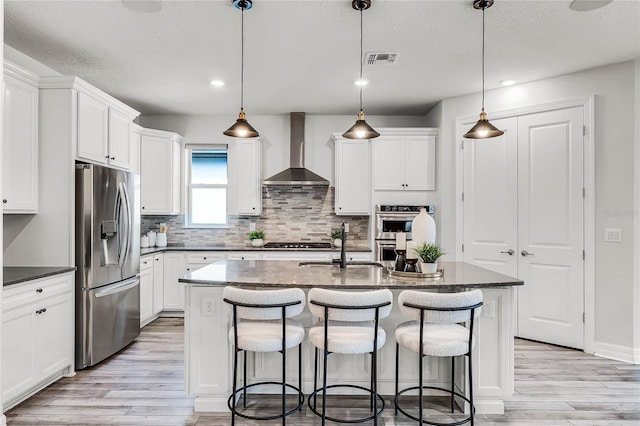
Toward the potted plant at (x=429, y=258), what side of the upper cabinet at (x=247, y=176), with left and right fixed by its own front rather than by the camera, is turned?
front

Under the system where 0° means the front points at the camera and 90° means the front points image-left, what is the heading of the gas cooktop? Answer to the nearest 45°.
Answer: approximately 0°

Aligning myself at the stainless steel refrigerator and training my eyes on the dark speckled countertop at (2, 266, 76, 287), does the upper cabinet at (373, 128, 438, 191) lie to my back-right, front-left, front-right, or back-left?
back-left

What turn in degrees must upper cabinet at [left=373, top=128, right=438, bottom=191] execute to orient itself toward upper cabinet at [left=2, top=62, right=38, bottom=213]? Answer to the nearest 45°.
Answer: approximately 45° to its right

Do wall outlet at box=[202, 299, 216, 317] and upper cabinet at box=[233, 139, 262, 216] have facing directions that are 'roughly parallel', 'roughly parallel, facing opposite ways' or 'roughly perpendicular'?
roughly parallel

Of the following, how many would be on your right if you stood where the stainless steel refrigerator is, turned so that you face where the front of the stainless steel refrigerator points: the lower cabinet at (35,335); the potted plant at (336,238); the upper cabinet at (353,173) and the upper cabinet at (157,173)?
1

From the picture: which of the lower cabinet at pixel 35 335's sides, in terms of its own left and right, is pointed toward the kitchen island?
front

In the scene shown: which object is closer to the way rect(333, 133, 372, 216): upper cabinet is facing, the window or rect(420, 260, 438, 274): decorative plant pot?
the decorative plant pot

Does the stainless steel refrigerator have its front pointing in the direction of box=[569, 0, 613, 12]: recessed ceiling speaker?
yes

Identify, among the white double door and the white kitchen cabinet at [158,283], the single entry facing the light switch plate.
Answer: the white kitchen cabinet

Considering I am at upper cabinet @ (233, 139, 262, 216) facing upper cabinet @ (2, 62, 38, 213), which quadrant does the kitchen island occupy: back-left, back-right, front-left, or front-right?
front-left

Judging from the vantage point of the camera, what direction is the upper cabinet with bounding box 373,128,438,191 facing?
facing the viewer

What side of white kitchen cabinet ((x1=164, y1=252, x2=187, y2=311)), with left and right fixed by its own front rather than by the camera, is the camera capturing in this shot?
front
